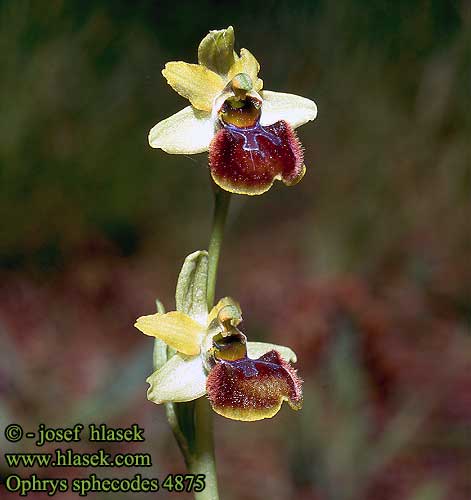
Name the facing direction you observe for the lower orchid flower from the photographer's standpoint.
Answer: facing the viewer and to the right of the viewer
